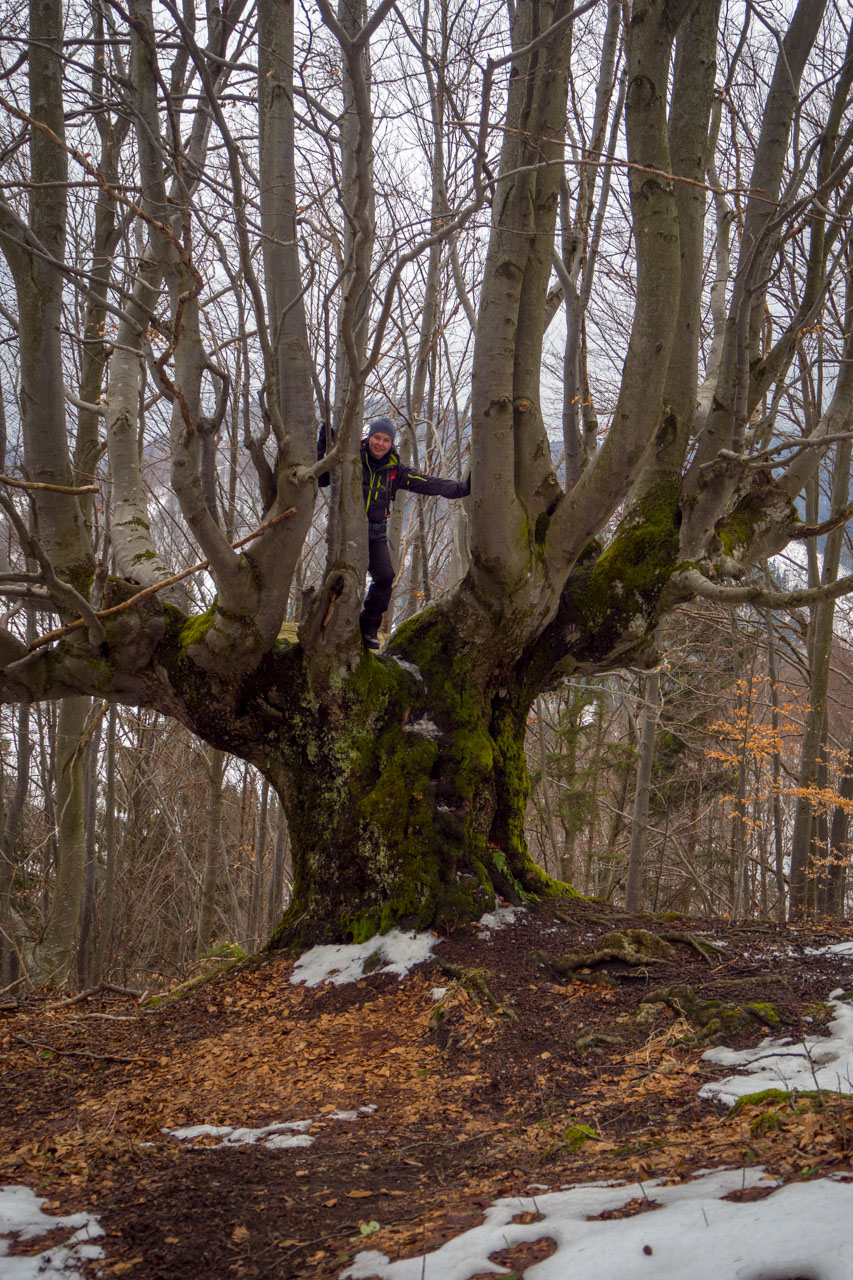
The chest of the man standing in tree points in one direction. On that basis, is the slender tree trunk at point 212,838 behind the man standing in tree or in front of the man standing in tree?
behind

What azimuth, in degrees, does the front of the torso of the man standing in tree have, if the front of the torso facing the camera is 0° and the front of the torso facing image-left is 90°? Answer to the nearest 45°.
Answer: approximately 0°
